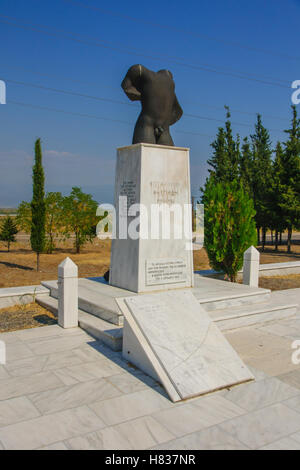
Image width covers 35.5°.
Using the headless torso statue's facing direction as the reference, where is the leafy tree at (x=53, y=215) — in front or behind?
behind

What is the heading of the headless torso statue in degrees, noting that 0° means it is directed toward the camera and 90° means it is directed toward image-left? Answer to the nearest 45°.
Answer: approximately 315°

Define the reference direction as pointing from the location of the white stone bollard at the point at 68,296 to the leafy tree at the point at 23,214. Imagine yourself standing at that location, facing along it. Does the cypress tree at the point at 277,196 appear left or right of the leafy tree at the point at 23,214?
right

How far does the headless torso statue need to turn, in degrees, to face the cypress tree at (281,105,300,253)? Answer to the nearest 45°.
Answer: approximately 90° to its left

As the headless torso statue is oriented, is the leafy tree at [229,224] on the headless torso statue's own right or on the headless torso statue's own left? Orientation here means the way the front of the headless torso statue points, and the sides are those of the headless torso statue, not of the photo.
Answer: on the headless torso statue's own left

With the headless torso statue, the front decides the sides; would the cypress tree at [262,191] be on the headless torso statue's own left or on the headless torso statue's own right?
on the headless torso statue's own left

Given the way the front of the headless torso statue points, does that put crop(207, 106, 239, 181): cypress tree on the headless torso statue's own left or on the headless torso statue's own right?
on the headless torso statue's own left
